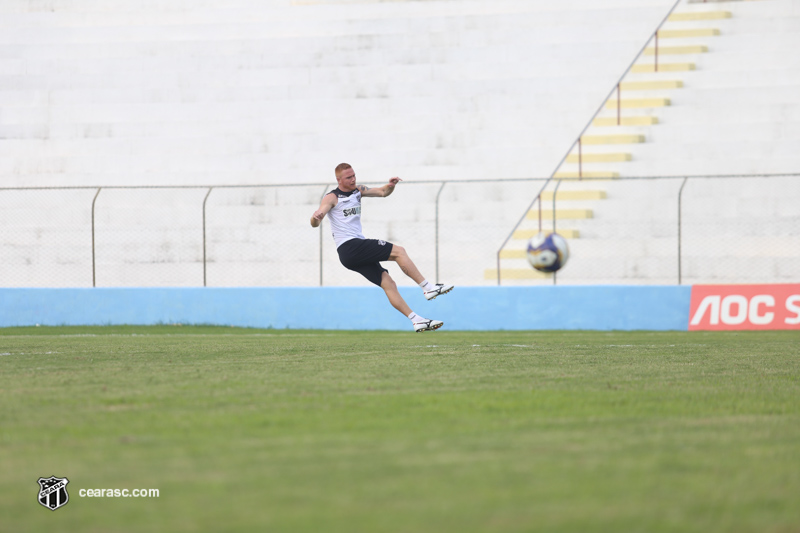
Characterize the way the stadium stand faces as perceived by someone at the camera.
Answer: facing the viewer

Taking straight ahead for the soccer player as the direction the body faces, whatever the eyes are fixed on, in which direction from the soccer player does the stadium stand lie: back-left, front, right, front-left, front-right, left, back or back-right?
back-left

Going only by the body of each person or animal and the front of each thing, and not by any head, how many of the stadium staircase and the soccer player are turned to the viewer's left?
0

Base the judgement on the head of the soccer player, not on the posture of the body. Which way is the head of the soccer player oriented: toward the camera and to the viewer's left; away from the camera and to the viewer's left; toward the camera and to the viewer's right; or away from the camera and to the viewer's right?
toward the camera and to the viewer's right

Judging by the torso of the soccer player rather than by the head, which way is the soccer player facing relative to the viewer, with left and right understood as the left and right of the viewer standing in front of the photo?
facing the viewer and to the right of the viewer

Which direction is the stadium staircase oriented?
toward the camera

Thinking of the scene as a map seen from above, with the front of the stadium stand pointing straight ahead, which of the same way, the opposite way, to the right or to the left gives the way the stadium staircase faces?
the same way

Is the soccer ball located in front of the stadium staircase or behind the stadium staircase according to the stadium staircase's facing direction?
in front

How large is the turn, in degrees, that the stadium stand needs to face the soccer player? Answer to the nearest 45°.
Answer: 0° — it already faces them

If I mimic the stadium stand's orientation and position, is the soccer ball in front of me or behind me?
in front
